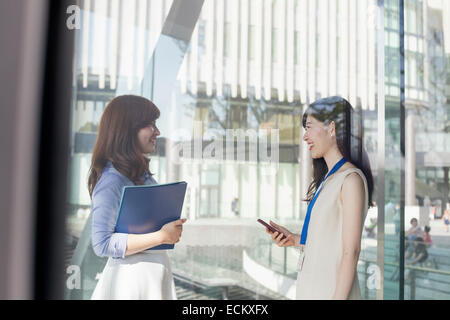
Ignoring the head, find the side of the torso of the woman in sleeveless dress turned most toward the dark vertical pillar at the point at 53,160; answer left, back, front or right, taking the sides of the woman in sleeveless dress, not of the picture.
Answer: front

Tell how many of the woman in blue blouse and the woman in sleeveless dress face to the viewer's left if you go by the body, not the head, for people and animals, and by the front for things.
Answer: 1

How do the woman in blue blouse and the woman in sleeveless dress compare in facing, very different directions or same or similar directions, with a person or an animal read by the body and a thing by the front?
very different directions

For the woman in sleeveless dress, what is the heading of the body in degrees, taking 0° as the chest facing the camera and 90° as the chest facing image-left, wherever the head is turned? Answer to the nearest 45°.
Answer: approximately 90°

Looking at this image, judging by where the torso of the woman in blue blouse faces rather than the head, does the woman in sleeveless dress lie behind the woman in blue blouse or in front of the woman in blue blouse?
in front

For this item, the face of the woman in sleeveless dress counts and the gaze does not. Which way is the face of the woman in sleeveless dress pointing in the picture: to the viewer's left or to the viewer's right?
to the viewer's left

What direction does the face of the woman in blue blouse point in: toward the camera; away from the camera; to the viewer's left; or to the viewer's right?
to the viewer's right

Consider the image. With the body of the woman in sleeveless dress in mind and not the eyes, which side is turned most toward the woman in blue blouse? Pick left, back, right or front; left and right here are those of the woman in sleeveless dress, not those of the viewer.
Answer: front

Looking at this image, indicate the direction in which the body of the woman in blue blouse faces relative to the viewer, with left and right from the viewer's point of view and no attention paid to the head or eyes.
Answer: facing to the right of the viewer
